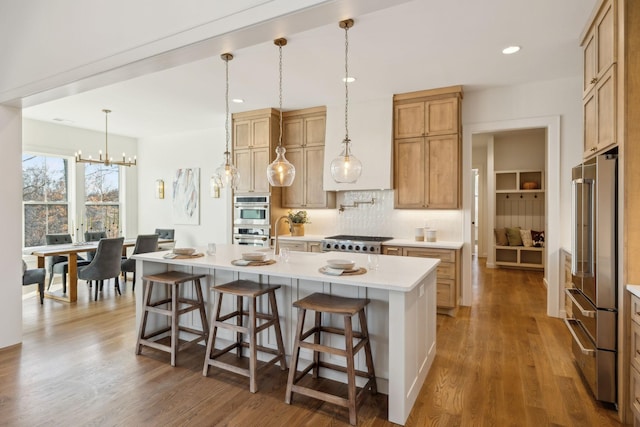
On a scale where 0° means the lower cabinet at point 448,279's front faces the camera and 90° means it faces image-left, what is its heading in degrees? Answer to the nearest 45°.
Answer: approximately 0°

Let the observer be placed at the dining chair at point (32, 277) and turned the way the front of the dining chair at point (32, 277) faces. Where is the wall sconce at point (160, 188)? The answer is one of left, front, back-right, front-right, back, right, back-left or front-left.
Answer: front-left

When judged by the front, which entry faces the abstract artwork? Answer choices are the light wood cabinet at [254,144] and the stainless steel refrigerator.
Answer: the stainless steel refrigerator

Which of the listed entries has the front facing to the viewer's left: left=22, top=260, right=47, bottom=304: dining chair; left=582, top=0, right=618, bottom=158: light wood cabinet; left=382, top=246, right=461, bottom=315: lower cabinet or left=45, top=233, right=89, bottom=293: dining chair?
the light wood cabinet

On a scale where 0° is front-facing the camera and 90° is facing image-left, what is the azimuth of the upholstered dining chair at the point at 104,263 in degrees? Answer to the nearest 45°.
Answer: approximately 135°

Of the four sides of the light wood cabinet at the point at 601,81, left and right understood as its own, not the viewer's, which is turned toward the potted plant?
front

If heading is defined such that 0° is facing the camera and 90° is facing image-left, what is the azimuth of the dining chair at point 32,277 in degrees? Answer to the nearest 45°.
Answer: approximately 270°

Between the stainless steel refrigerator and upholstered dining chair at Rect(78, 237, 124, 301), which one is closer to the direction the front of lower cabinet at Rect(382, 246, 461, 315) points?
the stainless steel refrigerator

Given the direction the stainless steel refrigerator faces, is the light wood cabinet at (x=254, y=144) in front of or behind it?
in front

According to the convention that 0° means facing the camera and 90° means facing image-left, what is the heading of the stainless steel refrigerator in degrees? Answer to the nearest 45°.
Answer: approximately 90°
